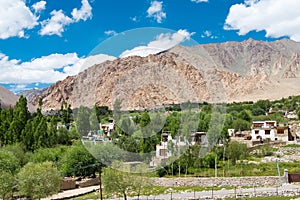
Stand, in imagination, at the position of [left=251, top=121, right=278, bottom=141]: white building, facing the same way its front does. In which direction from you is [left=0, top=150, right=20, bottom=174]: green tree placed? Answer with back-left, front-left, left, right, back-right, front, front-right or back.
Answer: front-right

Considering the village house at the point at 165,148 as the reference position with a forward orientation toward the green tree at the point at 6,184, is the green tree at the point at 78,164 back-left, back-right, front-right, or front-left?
front-right

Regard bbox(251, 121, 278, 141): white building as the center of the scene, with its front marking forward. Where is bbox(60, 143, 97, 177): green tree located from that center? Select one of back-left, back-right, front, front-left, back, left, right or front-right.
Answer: front-right

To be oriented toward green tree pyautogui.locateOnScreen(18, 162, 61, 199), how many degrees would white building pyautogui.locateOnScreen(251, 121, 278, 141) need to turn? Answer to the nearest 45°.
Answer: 0° — it already faces it

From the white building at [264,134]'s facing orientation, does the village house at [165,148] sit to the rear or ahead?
ahead

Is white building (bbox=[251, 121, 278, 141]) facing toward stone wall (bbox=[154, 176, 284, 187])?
yes

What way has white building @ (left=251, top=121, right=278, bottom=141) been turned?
toward the camera

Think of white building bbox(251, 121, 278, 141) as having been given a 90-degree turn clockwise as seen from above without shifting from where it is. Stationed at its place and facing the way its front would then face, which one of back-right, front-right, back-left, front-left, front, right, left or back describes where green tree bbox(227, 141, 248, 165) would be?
left
